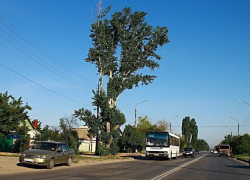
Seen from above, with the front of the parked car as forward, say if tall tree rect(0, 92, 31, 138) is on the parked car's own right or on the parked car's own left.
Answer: on the parked car's own right

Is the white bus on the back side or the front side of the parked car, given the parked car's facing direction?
on the back side

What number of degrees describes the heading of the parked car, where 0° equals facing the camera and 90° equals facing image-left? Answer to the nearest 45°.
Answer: approximately 45°

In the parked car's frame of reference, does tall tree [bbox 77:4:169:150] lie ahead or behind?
behind
